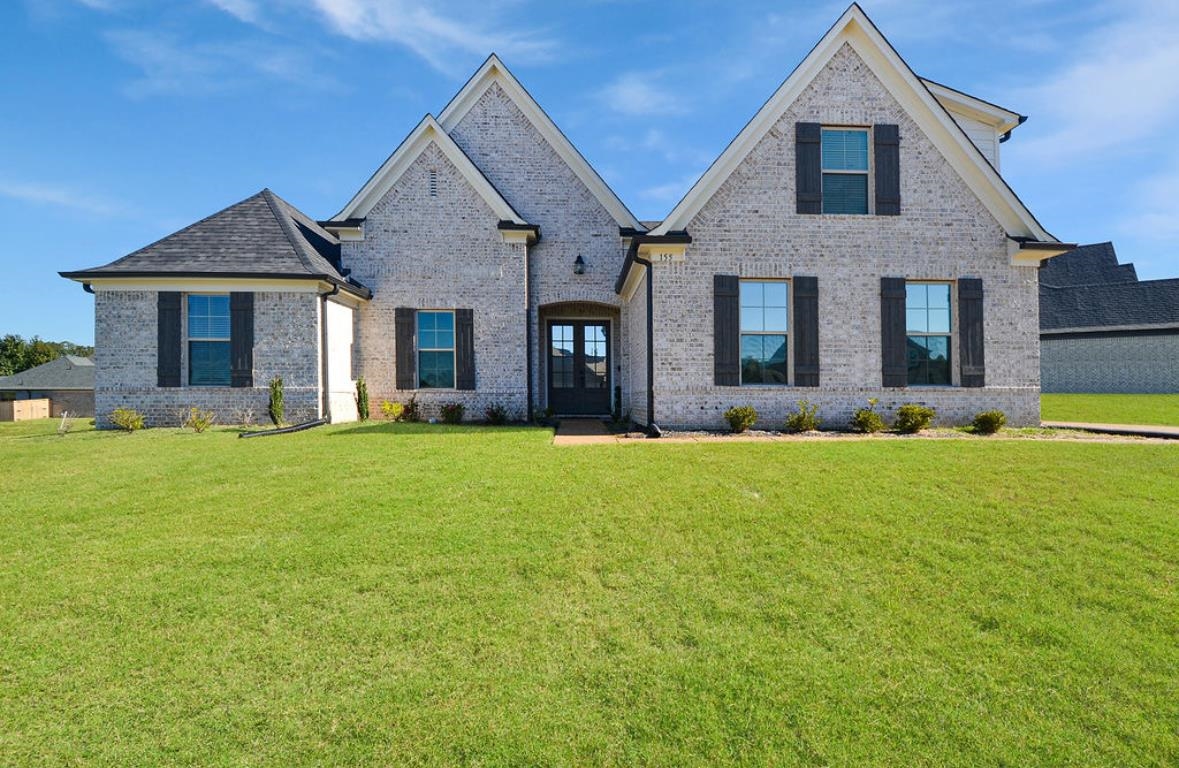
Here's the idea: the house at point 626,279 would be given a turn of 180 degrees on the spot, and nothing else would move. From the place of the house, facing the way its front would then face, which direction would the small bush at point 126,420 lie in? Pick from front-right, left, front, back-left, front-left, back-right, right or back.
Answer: left

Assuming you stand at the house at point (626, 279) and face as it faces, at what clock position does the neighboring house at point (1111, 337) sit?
The neighboring house is roughly at 8 o'clock from the house.

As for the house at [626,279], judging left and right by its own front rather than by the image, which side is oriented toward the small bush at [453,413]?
front

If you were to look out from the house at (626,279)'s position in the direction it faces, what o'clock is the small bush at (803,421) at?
The small bush is roughly at 10 o'clock from the house.

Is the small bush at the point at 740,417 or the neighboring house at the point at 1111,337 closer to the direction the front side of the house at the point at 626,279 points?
the small bush

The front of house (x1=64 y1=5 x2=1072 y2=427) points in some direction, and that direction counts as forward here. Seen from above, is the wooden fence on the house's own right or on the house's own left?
on the house's own right

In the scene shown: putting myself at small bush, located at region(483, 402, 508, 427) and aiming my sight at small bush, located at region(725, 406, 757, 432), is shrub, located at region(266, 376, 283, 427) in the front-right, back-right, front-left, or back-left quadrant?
back-right

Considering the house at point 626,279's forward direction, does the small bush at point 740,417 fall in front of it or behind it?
in front

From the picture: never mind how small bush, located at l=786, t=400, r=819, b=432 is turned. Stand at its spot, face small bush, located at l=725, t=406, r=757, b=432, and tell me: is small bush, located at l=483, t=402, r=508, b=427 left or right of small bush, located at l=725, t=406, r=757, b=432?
right

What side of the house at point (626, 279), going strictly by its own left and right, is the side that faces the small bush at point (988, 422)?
left

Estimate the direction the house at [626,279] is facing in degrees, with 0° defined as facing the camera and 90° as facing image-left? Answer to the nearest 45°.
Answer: approximately 0°
